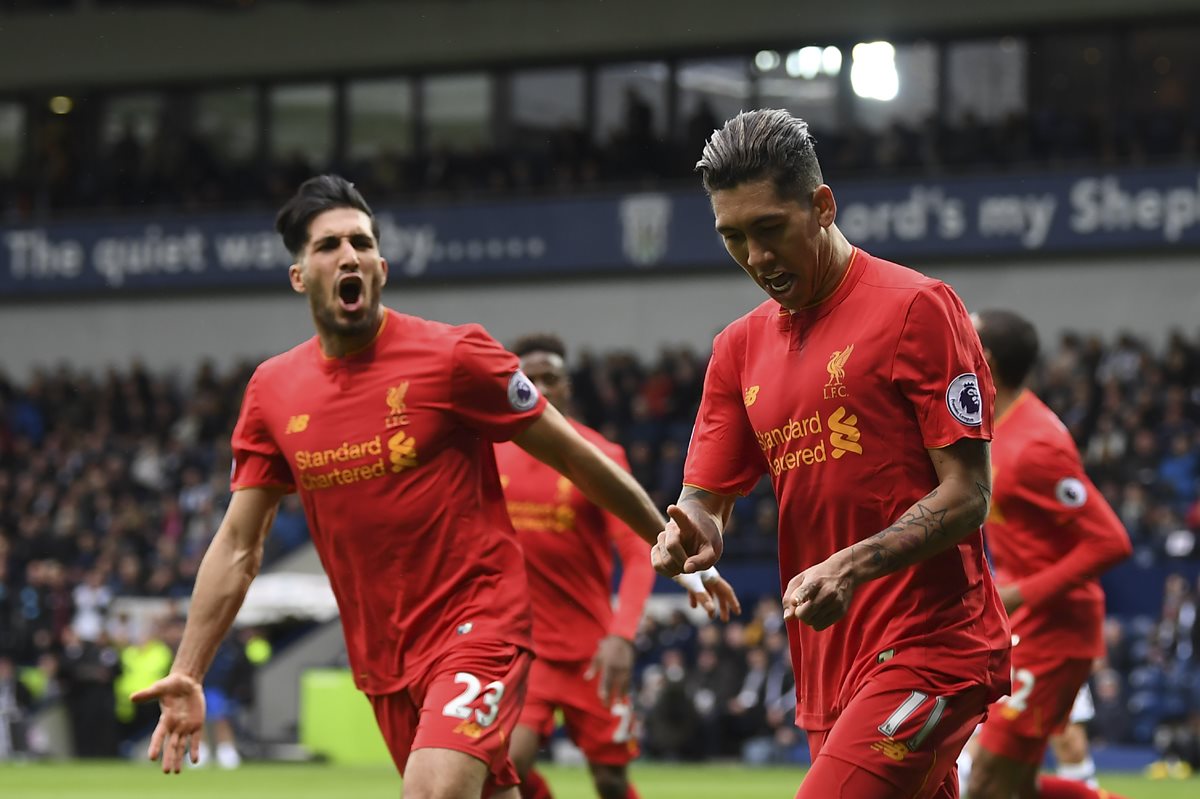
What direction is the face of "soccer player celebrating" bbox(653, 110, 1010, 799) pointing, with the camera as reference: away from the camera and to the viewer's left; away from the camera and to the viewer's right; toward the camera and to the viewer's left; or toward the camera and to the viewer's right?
toward the camera and to the viewer's left

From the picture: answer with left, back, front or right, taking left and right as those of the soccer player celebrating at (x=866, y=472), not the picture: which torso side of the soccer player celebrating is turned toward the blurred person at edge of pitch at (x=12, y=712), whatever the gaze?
right

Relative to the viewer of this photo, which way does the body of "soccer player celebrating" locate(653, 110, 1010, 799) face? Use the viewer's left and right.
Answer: facing the viewer and to the left of the viewer

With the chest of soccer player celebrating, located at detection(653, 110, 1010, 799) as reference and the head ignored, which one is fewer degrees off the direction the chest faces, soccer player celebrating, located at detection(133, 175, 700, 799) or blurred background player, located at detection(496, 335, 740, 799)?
the soccer player celebrating

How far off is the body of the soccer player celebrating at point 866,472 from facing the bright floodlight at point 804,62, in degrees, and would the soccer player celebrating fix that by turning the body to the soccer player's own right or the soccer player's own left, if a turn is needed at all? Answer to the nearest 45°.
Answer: approximately 135° to the soccer player's own right

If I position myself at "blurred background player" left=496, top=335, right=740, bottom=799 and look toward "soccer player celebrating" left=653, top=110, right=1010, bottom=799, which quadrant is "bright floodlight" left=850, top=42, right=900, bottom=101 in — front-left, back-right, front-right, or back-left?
back-left
